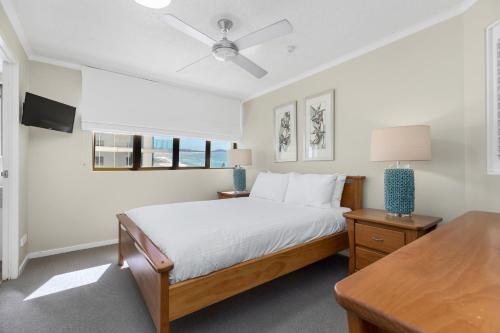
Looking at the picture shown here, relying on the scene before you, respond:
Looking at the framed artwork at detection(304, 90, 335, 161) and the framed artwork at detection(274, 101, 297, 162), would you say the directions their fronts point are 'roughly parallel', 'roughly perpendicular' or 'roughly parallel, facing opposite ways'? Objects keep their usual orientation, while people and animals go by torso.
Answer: roughly parallel

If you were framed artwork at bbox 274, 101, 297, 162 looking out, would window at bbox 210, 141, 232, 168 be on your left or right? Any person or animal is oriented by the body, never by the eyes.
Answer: on your right

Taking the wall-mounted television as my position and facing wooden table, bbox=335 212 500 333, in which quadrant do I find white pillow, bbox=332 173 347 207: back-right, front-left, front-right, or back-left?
front-left

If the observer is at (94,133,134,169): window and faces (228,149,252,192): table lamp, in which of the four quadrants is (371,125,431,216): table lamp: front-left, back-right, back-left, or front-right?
front-right

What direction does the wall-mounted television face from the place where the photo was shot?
facing the viewer and to the right of the viewer

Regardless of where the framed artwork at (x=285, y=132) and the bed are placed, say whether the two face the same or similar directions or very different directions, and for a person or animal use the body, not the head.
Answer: same or similar directions

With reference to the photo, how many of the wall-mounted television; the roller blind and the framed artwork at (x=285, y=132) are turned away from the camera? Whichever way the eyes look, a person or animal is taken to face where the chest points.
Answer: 0

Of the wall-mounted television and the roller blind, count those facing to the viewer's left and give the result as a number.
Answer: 0

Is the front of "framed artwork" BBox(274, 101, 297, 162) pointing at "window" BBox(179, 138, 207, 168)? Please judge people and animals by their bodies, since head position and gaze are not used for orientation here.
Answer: no

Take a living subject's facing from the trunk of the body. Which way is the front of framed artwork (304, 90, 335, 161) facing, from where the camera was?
facing the viewer and to the left of the viewer

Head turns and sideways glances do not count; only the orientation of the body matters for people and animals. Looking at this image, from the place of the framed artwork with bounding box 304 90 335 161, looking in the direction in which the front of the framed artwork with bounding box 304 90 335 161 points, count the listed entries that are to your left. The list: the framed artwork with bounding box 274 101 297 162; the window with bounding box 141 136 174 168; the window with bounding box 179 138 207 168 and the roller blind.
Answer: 0

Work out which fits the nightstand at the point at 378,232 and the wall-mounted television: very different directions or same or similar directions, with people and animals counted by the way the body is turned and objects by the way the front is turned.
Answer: very different directions
